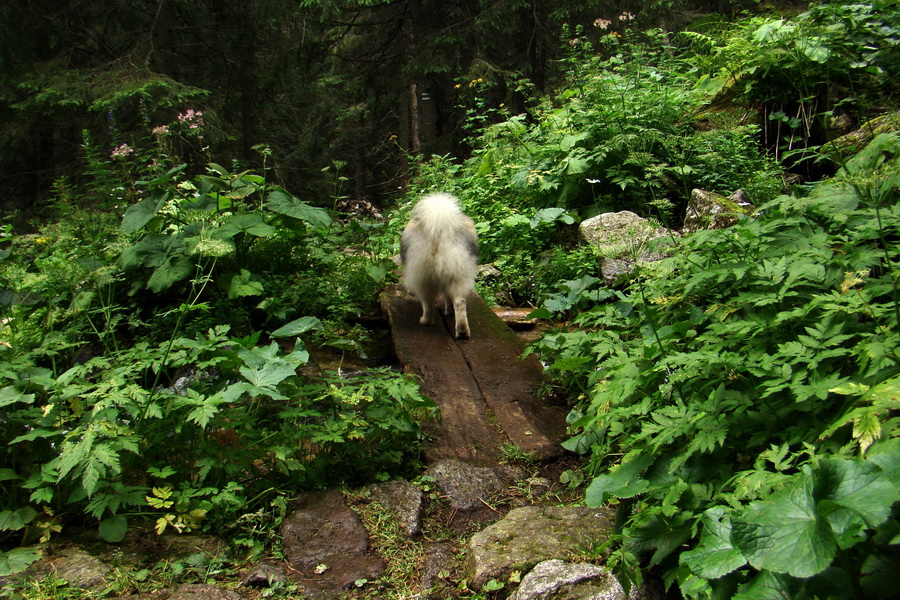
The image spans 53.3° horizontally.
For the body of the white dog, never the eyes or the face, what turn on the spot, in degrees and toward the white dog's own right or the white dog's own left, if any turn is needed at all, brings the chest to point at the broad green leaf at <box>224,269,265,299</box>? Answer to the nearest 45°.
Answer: approximately 90° to the white dog's own left

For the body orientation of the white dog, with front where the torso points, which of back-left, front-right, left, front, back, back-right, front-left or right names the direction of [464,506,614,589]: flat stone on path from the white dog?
back

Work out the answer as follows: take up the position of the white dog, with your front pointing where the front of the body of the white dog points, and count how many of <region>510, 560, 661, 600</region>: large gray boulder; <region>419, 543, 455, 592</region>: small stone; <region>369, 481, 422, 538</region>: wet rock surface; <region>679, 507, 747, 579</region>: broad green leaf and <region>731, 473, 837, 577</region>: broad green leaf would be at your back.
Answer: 5

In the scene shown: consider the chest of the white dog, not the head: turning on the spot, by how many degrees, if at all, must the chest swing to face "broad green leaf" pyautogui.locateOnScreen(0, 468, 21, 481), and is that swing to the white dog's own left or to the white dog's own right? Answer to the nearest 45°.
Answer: approximately 135° to the white dog's own left

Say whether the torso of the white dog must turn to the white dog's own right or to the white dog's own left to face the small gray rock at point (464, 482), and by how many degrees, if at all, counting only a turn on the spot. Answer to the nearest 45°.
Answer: approximately 180°

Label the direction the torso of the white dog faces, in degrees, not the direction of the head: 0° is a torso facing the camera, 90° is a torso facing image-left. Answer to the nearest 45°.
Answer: approximately 180°

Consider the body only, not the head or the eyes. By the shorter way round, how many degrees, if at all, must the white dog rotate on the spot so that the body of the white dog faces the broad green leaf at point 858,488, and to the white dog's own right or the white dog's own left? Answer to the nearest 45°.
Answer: approximately 180°

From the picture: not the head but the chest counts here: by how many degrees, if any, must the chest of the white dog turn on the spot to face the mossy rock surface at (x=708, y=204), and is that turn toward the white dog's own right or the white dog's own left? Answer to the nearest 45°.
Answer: approximately 90° to the white dog's own right

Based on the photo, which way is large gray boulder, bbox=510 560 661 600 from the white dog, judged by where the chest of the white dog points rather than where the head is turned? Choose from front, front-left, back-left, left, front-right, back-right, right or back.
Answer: back

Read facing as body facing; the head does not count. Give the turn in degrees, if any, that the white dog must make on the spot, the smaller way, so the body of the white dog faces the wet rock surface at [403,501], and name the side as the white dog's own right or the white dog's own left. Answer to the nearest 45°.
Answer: approximately 180°

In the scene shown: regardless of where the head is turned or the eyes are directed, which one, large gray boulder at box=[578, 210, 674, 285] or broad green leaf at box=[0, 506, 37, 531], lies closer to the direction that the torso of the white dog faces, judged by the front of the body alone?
the large gray boulder

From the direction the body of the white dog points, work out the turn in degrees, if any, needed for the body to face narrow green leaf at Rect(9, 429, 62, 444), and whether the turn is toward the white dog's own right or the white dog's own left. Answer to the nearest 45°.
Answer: approximately 135° to the white dog's own left

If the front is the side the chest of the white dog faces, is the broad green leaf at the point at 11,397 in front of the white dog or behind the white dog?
behind
